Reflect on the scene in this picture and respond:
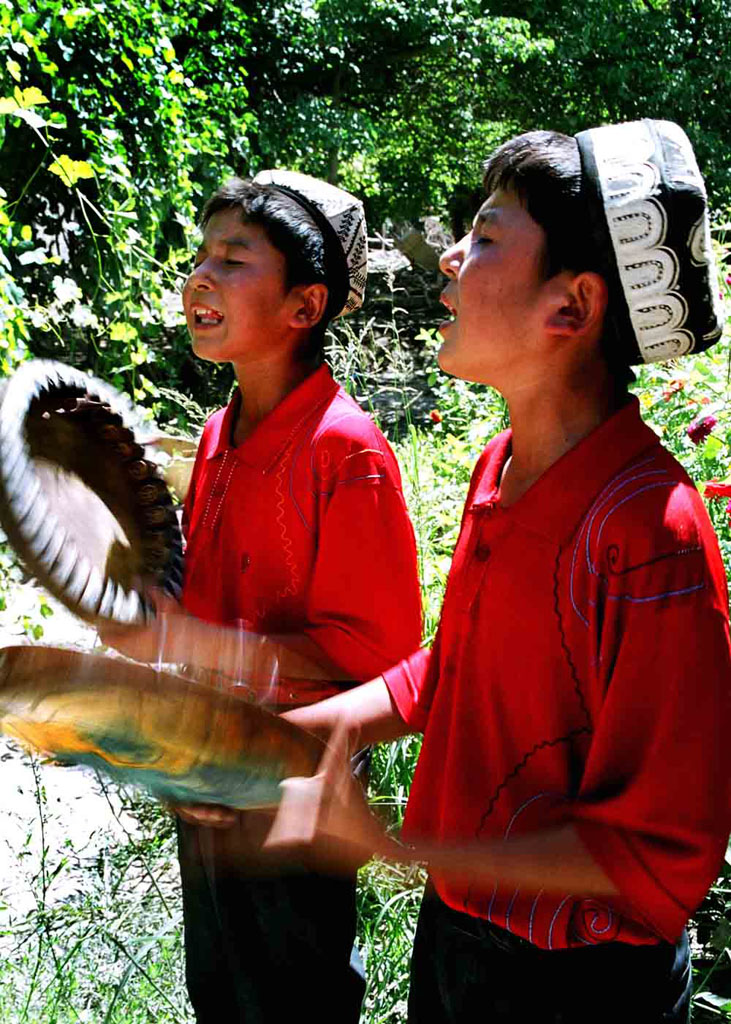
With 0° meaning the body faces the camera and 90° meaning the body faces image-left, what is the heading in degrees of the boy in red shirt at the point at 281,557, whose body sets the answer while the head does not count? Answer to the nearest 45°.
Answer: approximately 45°

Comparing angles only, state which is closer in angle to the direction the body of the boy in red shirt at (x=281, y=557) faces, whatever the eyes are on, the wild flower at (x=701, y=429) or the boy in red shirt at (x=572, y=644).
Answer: the boy in red shirt

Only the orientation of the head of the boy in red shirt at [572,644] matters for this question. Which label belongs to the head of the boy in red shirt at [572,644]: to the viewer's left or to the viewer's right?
to the viewer's left

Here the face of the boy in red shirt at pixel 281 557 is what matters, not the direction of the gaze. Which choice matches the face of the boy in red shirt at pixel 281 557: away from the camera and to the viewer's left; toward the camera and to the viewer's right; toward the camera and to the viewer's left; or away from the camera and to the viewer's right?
toward the camera and to the viewer's left

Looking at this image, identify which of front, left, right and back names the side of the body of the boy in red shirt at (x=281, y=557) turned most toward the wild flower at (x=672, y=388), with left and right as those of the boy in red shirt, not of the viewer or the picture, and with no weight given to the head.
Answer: back

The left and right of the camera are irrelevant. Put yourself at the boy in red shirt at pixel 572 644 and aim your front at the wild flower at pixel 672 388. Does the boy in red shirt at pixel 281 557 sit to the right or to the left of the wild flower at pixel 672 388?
left

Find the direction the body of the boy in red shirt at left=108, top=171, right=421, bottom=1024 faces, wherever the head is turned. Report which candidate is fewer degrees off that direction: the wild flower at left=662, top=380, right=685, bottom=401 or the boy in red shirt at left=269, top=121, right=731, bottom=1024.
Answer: the boy in red shirt

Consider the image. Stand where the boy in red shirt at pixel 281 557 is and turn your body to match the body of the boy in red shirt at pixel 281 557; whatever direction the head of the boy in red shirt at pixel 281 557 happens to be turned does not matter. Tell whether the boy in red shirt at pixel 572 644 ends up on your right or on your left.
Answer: on your left

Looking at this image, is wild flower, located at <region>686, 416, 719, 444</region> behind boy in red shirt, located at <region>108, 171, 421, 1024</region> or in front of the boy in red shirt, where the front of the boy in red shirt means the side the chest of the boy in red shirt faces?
behind
